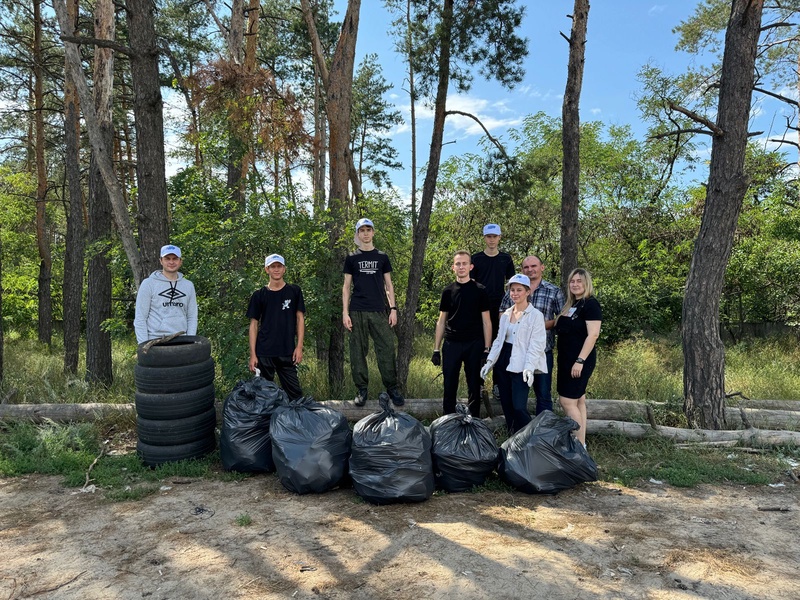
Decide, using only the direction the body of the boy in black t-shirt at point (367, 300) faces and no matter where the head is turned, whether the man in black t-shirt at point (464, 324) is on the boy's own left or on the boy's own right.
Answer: on the boy's own left

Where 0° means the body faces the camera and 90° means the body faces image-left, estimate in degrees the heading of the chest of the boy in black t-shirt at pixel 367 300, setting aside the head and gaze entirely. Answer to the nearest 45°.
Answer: approximately 0°
